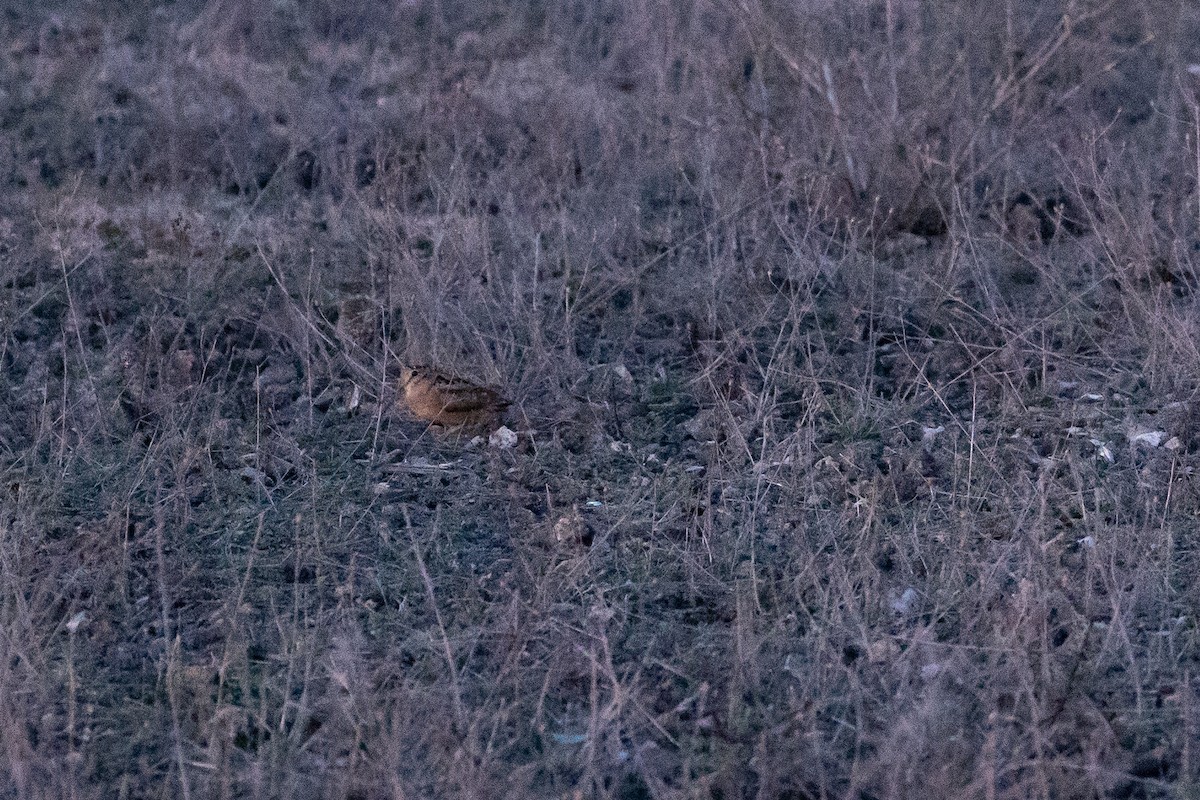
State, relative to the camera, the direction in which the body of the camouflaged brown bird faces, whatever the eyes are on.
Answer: to the viewer's left
